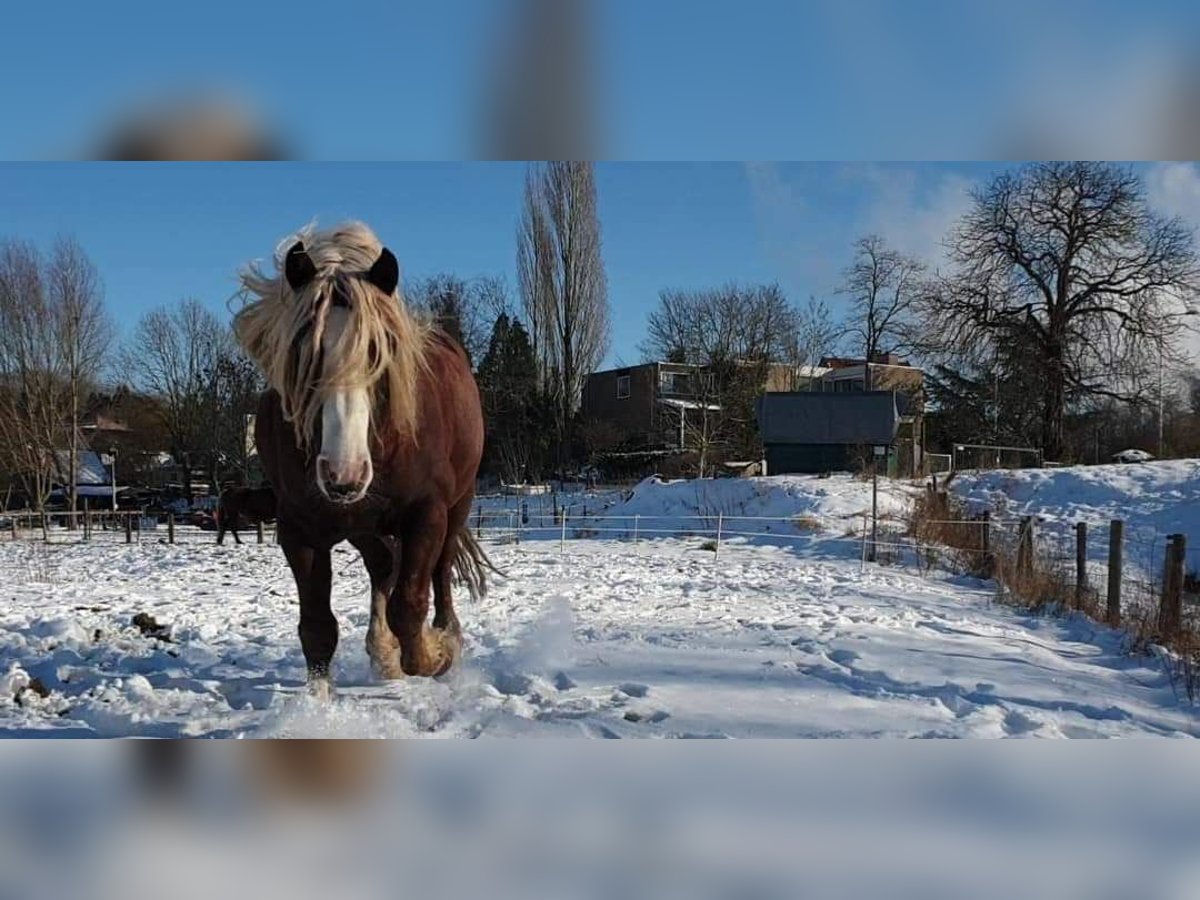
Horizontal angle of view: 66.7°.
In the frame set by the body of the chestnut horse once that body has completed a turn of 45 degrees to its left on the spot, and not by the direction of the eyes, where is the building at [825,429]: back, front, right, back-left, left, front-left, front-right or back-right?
left

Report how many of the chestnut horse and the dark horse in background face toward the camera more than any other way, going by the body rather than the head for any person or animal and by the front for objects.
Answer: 1

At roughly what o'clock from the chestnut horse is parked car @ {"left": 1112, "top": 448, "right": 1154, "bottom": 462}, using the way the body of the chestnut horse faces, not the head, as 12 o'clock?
The parked car is roughly at 8 o'clock from the chestnut horse.

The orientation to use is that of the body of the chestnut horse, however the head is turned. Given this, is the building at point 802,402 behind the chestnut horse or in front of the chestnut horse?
behind

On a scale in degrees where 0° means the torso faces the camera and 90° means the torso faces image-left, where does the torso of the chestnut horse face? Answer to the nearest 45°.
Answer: approximately 0°

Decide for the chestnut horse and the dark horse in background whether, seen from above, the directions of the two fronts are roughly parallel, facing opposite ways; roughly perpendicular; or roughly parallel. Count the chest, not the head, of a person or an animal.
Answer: roughly perpendicular

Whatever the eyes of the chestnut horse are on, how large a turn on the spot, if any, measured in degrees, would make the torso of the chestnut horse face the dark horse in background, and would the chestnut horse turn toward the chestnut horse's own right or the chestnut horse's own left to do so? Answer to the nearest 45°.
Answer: approximately 135° to the chestnut horse's own right
